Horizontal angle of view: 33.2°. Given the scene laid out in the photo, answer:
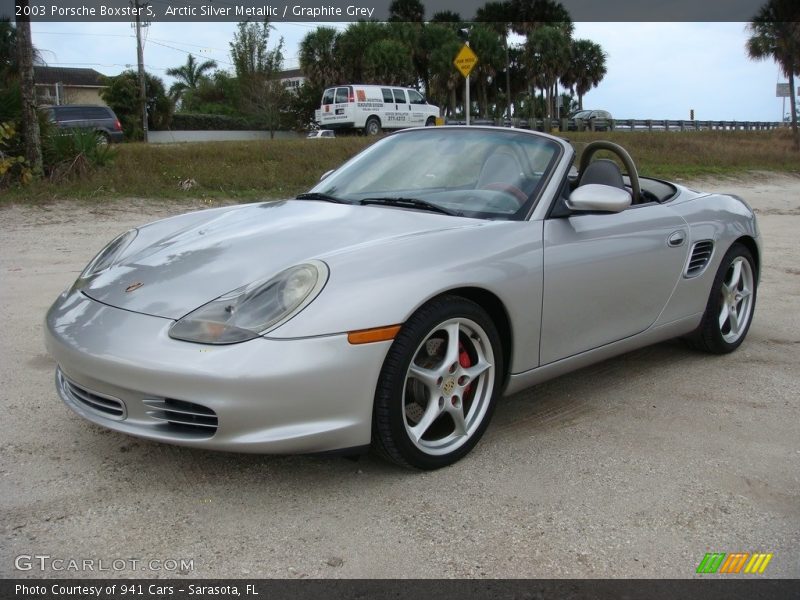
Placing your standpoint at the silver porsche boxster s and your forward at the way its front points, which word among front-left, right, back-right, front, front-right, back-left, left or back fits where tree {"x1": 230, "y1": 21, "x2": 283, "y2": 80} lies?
back-right

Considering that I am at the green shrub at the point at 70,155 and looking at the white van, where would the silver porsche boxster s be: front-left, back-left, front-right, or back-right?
back-right

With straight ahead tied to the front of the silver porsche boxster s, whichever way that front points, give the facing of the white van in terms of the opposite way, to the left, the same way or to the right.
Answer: the opposite way

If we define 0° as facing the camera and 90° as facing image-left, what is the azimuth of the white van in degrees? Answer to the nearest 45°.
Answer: approximately 225°

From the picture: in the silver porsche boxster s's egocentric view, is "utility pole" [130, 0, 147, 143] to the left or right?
on its right

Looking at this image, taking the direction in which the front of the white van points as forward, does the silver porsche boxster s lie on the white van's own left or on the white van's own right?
on the white van's own right

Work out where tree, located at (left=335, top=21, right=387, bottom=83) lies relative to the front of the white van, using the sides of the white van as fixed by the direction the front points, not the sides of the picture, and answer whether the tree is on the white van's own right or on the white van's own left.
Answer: on the white van's own left

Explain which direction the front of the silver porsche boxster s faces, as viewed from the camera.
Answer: facing the viewer and to the left of the viewer
